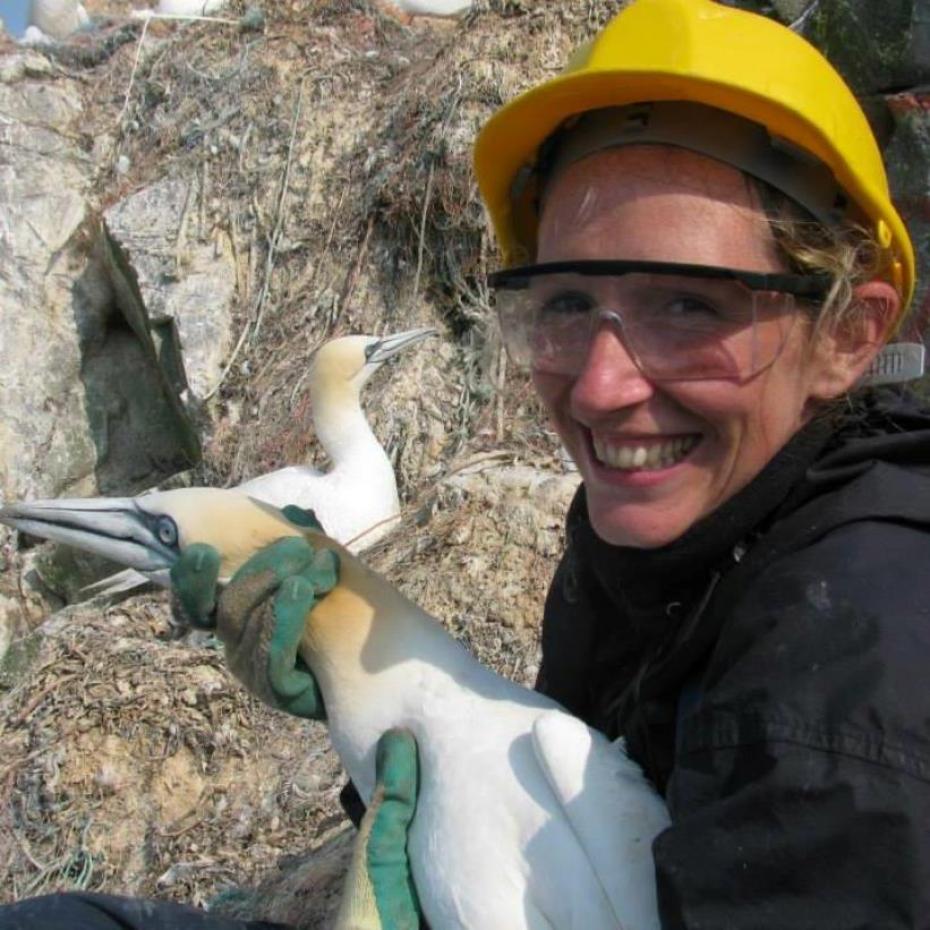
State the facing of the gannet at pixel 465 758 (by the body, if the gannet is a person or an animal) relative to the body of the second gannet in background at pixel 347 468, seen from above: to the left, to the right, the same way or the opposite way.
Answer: the opposite way

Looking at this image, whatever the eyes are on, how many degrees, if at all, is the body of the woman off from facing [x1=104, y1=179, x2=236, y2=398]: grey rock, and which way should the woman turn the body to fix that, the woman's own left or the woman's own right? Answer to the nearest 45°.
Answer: approximately 135° to the woman's own right

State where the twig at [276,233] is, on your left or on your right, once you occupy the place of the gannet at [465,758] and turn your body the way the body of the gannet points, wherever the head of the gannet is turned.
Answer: on your right

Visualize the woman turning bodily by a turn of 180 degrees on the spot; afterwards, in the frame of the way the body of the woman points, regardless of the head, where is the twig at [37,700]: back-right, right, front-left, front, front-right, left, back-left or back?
left

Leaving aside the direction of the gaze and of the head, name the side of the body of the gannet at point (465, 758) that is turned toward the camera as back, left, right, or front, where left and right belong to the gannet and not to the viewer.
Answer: left

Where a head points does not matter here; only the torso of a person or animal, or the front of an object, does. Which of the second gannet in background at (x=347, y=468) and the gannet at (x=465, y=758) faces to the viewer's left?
the gannet

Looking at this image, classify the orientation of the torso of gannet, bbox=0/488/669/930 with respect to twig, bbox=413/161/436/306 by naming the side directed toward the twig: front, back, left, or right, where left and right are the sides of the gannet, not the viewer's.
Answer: right

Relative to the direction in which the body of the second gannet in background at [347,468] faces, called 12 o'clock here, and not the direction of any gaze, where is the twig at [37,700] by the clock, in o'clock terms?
The twig is roughly at 4 o'clock from the second gannet in background.

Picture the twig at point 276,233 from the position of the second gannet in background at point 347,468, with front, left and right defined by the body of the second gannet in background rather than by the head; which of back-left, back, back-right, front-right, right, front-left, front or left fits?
left

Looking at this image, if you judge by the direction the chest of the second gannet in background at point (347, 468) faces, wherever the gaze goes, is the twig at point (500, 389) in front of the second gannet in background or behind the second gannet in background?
in front

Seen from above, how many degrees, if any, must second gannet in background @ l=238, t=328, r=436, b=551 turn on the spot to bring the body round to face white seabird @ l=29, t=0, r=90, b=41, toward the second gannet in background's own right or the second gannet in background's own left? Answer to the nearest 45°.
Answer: approximately 90° to the second gannet in background's own left

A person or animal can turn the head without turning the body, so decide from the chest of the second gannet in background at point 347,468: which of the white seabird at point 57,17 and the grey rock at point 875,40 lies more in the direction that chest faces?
the grey rock

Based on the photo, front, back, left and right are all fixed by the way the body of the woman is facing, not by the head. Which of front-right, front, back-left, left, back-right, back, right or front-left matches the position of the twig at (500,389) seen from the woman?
back-right

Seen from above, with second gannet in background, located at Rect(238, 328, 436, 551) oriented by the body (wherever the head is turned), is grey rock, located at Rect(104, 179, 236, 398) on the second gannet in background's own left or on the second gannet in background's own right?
on the second gannet in background's own left

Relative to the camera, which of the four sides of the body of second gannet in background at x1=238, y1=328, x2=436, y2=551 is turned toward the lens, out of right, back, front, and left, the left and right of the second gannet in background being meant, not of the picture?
right

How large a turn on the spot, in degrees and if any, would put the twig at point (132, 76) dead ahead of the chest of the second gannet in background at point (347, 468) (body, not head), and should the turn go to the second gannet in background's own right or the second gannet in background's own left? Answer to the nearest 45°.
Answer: approximately 90° to the second gannet in background's own left

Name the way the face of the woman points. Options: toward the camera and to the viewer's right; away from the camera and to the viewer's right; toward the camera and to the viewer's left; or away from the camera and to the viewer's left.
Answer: toward the camera and to the viewer's left
